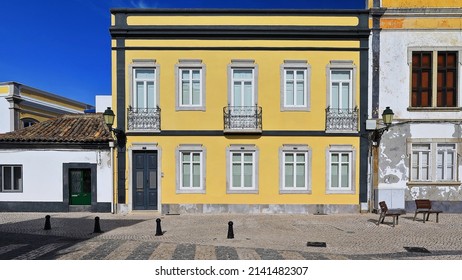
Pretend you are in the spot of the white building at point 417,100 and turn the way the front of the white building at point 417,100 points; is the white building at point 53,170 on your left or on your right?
on your right

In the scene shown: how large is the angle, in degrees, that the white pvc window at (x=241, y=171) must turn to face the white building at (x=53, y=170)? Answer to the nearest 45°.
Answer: approximately 90° to its right

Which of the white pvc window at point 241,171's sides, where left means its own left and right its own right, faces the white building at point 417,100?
left

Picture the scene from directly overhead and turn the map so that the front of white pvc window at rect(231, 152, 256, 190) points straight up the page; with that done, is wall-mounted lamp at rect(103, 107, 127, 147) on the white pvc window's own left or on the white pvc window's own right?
on the white pvc window's own right

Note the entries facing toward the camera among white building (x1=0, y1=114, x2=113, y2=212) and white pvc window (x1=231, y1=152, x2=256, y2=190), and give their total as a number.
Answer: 2

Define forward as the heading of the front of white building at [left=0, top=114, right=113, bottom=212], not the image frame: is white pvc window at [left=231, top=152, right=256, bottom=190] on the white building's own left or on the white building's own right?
on the white building's own left
